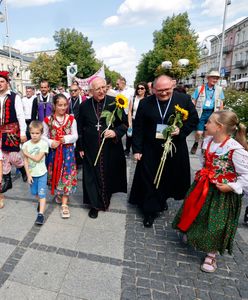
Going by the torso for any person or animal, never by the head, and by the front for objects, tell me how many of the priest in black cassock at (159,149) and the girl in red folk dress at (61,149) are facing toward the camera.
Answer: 2

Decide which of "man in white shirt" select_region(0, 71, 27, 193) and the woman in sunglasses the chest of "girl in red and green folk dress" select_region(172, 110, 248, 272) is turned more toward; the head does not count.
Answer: the man in white shirt

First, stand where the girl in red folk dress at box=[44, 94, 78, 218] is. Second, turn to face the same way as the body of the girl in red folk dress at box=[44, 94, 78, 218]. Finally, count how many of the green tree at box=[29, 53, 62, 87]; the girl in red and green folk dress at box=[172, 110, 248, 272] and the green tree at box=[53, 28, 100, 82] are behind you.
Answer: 2

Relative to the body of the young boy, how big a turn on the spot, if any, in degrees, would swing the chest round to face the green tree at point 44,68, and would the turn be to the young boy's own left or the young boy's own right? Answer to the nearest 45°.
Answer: approximately 180°

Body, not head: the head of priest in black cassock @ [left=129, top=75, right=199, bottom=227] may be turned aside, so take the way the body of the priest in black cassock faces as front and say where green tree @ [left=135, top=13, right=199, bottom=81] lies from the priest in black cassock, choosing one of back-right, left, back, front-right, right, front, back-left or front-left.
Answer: back

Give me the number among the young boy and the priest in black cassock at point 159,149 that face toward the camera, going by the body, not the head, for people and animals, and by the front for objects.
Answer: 2

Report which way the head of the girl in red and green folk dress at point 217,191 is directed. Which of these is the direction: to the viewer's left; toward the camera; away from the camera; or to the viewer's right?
to the viewer's left

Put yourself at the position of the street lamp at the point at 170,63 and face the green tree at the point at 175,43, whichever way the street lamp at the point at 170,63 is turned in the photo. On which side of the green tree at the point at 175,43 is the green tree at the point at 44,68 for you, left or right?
left

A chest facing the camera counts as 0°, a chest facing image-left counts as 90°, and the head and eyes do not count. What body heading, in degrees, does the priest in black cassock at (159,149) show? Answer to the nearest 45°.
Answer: approximately 0°

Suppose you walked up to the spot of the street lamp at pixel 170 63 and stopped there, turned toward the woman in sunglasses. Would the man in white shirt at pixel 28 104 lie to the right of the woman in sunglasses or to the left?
right

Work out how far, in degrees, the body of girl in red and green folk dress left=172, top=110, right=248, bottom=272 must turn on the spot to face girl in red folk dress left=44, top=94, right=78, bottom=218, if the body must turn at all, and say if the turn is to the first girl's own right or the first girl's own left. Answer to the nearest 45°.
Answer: approximately 45° to the first girl's own right
